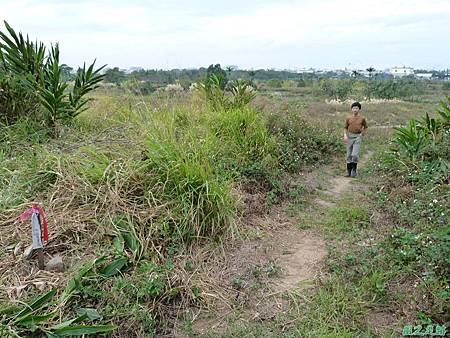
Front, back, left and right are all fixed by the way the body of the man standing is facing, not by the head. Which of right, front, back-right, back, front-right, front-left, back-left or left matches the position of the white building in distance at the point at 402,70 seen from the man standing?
back

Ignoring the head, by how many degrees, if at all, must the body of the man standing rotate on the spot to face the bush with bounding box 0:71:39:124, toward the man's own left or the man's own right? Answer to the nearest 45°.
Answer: approximately 45° to the man's own right

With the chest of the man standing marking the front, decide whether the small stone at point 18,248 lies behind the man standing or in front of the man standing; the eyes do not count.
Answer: in front

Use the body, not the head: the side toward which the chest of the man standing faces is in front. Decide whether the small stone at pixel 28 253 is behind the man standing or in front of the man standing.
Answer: in front

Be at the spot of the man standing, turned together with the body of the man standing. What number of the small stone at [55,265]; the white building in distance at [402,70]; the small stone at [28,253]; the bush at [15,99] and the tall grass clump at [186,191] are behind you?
1

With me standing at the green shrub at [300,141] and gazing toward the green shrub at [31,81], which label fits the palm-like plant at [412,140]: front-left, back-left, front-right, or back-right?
back-left

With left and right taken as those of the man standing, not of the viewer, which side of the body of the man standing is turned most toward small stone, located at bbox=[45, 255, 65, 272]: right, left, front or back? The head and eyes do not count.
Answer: front

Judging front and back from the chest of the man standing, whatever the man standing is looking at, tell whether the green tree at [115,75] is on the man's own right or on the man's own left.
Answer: on the man's own right

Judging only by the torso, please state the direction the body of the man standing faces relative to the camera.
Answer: toward the camera

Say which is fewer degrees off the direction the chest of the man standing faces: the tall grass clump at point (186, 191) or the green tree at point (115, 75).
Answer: the tall grass clump

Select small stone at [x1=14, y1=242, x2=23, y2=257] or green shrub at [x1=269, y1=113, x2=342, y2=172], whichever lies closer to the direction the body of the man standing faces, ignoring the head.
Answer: the small stone

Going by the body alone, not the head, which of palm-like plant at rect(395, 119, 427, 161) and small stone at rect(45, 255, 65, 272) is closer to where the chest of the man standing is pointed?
the small stone
